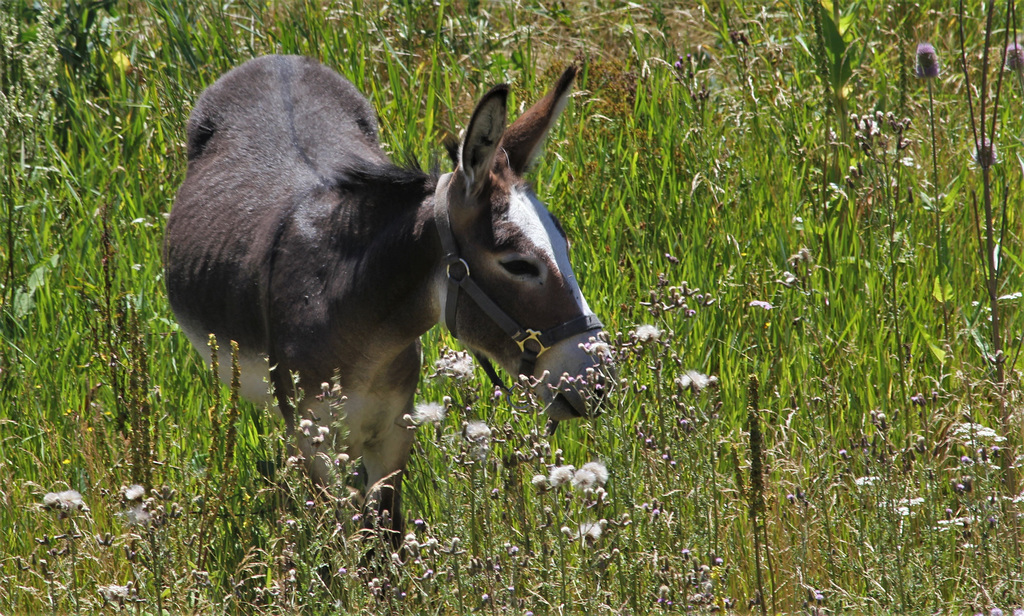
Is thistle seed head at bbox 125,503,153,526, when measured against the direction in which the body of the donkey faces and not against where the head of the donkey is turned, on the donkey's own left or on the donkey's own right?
on the donkey's own right

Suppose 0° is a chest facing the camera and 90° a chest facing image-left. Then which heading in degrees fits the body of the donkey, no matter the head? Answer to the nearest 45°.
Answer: approximately 315°

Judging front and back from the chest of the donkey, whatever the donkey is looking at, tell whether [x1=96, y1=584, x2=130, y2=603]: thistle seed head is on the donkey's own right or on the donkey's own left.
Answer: on the donkey's own right

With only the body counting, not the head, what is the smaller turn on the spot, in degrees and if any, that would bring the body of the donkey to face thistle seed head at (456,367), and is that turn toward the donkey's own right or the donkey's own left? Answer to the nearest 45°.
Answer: approximately 45° to the donkey's own right

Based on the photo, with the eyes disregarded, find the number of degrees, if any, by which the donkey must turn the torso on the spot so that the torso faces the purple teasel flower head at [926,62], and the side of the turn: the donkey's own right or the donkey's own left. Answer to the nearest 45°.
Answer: approximately 45° to the donkey's own left

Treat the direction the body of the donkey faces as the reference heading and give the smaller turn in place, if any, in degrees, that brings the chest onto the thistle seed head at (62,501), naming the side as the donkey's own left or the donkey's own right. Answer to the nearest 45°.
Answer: approximately 90° to the donkey's own right
